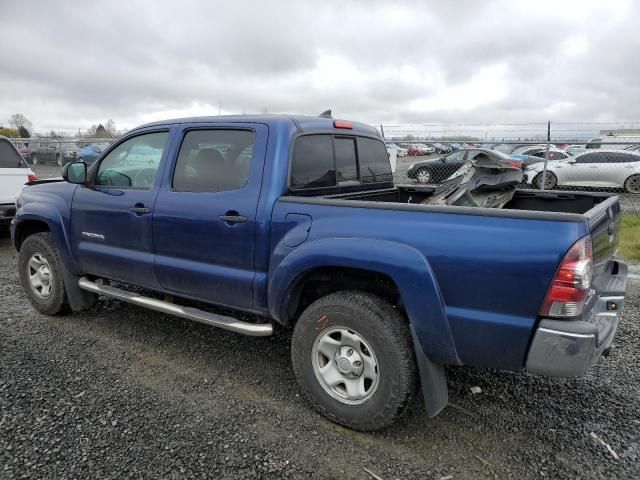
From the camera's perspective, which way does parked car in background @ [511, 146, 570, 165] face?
to the viewer's left

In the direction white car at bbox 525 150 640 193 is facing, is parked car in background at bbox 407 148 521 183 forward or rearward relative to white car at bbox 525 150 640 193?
forward

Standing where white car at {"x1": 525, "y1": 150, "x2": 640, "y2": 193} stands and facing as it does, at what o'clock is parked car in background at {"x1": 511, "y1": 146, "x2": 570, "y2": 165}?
The parked car in background is roughly at 2 o'clock from the white car.

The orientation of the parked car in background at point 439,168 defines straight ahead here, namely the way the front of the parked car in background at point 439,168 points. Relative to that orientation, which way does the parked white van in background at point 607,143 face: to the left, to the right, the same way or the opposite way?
the same way

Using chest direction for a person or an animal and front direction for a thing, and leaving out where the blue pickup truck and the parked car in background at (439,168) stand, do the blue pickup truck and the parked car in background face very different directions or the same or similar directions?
same or similar directions

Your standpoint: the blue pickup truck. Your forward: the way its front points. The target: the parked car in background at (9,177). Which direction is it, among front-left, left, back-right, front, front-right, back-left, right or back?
front

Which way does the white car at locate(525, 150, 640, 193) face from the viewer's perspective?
to the viewer's left

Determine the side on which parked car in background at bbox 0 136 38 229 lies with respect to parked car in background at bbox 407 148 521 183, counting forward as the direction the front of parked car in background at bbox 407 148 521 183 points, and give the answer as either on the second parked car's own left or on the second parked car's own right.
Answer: on the second parked car's own left

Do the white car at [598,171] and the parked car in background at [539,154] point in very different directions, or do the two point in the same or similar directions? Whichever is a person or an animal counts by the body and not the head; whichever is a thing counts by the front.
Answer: same or similar directions

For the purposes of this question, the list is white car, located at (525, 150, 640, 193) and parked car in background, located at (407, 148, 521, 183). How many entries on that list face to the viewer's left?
2

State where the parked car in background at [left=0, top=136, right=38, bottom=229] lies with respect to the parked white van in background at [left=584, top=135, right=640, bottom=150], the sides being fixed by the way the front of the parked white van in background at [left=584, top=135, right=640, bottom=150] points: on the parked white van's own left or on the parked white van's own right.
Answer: on the parked white van's own left

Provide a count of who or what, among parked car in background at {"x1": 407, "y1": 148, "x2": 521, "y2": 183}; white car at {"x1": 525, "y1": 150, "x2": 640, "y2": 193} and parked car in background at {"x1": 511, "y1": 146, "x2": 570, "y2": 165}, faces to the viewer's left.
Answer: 3

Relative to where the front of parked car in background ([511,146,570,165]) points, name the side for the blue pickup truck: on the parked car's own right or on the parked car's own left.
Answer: on the parked car's own left

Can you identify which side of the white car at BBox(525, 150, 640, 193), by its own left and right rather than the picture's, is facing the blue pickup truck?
left

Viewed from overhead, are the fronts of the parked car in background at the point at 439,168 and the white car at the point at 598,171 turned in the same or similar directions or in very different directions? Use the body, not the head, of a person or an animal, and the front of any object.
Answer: same or similar directions

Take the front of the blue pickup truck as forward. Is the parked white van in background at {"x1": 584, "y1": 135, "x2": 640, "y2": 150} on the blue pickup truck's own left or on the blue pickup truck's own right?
on the blue pickup truck's own right

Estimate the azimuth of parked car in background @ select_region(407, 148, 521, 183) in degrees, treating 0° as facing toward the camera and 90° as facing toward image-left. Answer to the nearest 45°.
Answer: approximately 90°
